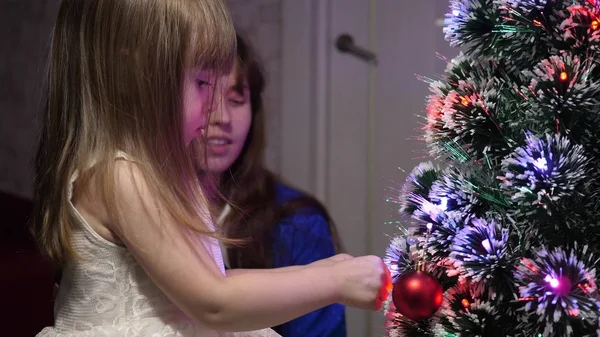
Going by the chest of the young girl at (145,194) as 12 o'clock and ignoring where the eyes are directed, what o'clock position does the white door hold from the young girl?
The white door is roughly at 10 o'clock from the young girl.

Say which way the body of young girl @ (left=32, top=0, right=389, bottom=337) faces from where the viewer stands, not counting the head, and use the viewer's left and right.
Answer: facing to the right of the viewer

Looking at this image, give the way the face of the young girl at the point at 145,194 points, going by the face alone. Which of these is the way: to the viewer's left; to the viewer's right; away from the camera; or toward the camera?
to the viewer's right
